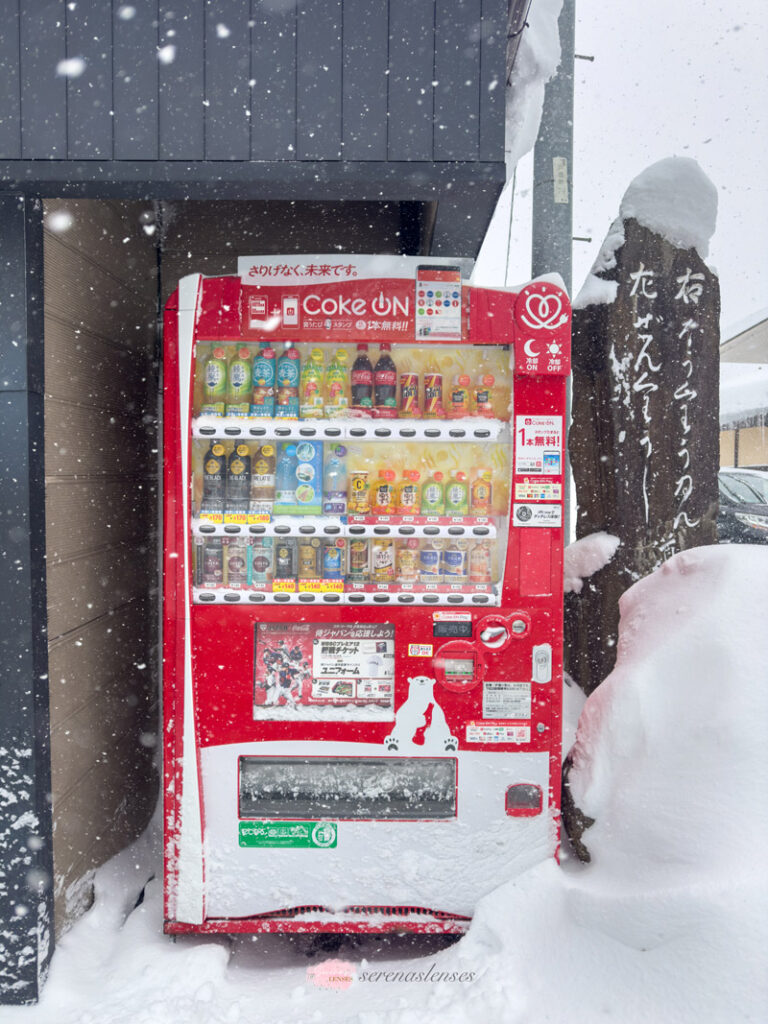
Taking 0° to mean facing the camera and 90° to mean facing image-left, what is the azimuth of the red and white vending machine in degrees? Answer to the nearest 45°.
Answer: approximately 0°
